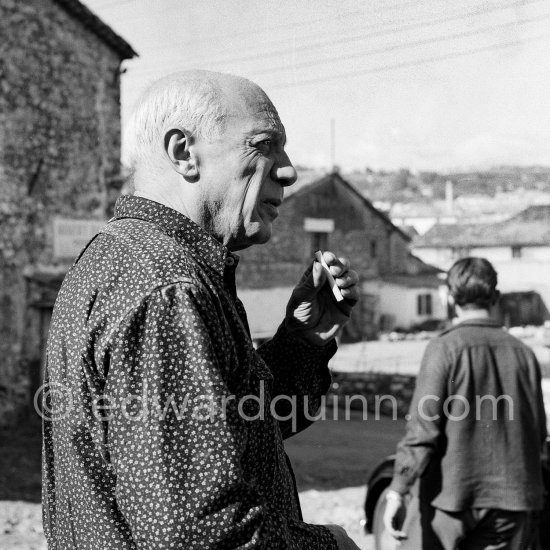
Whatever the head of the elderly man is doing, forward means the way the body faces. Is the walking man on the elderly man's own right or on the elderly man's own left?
on the elderly man's own left

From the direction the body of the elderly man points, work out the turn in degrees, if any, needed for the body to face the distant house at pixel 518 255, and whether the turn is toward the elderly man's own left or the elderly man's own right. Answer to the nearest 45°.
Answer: approximately 45° to the elderly man's own left

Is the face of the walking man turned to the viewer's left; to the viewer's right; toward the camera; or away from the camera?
away from the camera

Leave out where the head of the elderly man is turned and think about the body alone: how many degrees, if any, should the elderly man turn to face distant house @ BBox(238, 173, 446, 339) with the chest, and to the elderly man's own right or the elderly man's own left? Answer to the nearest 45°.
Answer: approximately 90° to the elderly man's own left

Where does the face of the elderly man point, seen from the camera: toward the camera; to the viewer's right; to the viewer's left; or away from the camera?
to the viewer's right

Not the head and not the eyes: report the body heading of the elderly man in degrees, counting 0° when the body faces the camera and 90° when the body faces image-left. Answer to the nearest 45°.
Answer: approximately 270°

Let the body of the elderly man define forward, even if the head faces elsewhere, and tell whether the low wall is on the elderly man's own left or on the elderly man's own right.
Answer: on the elderly man's own left
